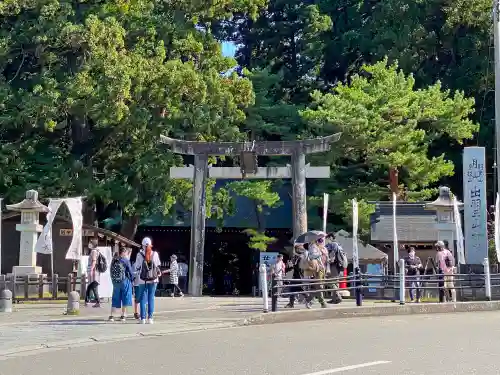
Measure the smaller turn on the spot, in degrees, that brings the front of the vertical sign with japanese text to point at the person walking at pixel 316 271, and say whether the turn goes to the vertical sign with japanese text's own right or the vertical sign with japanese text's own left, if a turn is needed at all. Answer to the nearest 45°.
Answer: approximately 45° to the vertical sign with japanese text's own right

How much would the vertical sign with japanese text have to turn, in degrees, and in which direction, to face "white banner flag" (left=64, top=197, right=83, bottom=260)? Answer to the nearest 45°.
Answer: approximately 90° to its right

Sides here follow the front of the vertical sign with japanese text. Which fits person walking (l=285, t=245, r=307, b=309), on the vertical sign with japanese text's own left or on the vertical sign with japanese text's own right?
on the vertical sign with japanese text's own right

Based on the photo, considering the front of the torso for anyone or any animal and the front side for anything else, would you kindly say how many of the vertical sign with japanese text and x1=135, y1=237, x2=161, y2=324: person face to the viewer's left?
0

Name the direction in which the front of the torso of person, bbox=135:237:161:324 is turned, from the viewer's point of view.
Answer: away from the camera

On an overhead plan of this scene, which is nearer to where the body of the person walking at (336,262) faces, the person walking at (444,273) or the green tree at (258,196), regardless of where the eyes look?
the green tree

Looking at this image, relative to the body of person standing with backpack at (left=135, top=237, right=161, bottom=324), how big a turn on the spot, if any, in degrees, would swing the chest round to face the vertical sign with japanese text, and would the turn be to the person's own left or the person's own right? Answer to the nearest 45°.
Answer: approximately 45° to the person's own right

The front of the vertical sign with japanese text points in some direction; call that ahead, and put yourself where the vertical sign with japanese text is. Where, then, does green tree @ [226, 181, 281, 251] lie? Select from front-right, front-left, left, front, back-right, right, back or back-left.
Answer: back-right
